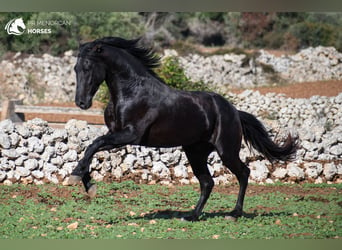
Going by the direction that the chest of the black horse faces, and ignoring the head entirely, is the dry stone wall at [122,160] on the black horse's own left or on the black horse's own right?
on the black horse's own right

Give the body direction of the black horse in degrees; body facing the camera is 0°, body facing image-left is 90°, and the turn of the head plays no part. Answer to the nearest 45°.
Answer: approximately 90°

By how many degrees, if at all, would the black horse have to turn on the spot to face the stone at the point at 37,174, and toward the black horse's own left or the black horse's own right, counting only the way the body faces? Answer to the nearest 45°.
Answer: approximately 45° to the black horse's own right

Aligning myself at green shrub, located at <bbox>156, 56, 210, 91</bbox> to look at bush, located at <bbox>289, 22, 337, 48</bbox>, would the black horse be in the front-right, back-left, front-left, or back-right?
back-right

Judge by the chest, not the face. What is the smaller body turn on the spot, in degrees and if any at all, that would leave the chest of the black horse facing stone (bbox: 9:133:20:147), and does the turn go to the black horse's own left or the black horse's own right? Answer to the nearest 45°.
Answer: approximately 45° to the black horse's own right

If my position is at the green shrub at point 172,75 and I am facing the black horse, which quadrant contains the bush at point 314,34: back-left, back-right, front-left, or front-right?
back-left

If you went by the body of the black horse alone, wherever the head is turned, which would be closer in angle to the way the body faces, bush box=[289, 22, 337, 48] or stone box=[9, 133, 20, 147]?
the stone

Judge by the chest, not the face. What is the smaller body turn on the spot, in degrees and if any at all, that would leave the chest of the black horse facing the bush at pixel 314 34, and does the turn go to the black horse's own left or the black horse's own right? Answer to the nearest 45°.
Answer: approximately 90° to the black horse's own right

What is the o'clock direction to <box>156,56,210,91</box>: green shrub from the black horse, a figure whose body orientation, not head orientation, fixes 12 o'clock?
The green shrub is roughly at 3 o'clock from the black horse.
